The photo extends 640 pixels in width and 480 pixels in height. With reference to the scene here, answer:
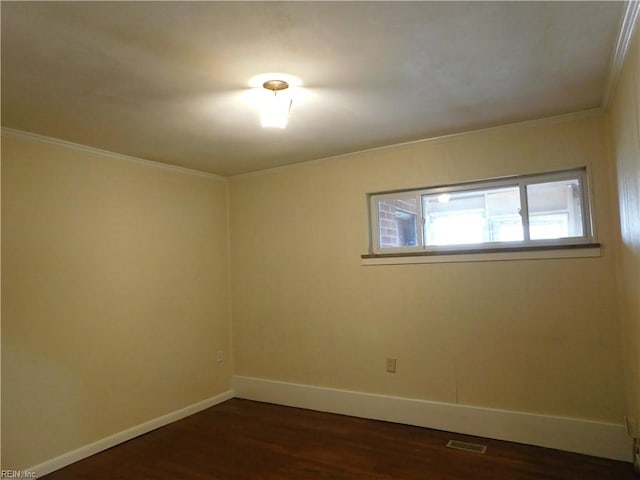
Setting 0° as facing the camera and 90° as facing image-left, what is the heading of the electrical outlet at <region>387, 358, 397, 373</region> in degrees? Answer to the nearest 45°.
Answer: approximately 0°

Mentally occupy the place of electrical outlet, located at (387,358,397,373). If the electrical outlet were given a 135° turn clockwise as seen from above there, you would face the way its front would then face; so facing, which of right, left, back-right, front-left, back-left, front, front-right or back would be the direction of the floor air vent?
back
